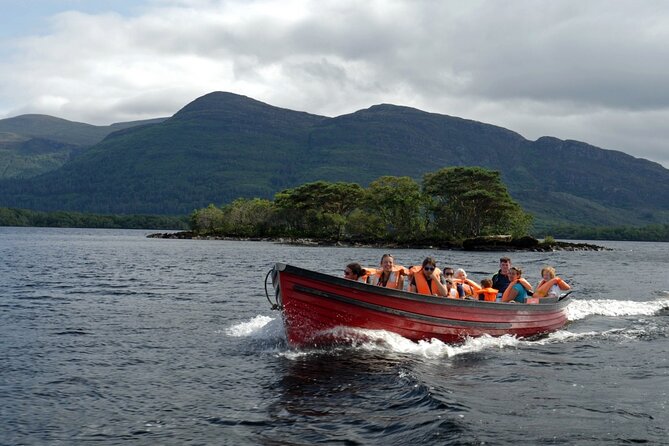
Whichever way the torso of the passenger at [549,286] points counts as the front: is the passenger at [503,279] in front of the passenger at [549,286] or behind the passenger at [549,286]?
in front

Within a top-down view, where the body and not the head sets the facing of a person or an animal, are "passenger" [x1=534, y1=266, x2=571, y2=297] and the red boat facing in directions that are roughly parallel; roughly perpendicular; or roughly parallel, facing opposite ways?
roughly parallel

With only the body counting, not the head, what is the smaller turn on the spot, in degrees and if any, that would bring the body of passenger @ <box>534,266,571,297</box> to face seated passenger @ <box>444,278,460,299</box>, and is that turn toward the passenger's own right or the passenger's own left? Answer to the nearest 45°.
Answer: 0° — they already face them

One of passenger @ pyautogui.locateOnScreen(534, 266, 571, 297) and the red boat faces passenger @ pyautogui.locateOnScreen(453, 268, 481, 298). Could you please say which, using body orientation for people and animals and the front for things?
passenger @ pyautogui.locateOnScreen(534, 266, 571, 297)

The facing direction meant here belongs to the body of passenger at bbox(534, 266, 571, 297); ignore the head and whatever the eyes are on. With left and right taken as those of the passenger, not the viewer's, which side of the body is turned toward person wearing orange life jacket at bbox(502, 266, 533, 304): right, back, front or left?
front

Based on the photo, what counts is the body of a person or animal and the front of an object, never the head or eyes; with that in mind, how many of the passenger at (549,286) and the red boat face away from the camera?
0

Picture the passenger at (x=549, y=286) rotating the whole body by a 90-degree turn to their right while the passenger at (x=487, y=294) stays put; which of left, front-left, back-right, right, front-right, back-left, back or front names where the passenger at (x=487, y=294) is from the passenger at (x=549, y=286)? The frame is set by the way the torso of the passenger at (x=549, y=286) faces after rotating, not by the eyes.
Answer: left

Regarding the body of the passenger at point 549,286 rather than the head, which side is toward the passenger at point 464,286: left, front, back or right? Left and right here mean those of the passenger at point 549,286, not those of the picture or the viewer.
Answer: front

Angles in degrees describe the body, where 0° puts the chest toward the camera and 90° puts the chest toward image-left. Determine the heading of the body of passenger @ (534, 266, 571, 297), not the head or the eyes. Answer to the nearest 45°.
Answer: approximately 45°
